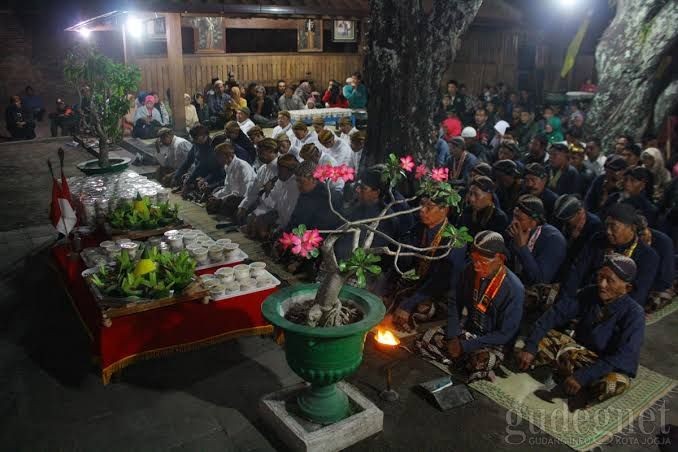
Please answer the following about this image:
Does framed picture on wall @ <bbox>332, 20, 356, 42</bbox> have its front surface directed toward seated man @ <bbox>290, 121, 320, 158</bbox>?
yes

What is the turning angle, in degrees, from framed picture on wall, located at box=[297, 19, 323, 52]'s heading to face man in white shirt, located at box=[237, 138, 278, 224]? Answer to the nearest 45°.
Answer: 0° — it already faces them

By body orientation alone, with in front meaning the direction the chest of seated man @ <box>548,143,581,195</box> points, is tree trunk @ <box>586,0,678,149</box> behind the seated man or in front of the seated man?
behind

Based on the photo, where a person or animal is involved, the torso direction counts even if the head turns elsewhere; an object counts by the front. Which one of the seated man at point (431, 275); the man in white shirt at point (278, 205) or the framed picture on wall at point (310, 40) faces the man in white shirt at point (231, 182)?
the framed picture on wall

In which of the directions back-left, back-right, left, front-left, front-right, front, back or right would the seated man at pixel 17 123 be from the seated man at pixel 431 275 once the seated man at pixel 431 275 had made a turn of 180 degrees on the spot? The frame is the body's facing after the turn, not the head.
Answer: left

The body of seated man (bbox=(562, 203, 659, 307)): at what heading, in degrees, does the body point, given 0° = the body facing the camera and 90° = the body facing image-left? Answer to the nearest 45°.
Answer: approximately 45°
